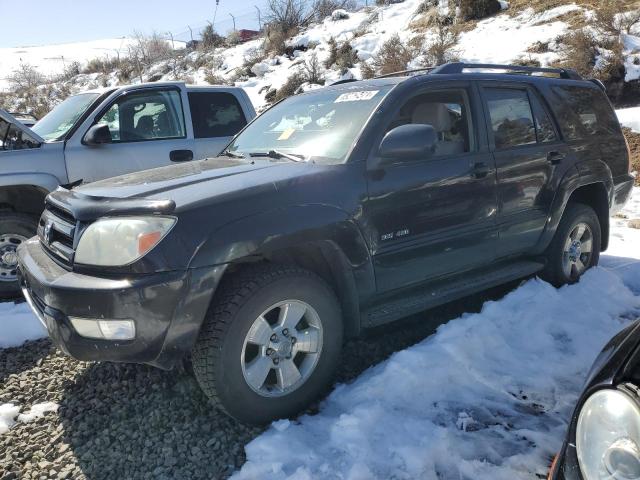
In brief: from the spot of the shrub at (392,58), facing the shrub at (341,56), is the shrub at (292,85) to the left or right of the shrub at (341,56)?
left

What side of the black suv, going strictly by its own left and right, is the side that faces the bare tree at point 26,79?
right

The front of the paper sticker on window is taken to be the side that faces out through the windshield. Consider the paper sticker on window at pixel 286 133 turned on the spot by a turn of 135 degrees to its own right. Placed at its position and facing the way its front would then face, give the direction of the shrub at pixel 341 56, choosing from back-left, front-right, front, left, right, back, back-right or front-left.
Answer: front

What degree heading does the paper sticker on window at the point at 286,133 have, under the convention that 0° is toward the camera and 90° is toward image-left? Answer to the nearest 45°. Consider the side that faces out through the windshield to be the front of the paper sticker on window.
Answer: approximately 45°

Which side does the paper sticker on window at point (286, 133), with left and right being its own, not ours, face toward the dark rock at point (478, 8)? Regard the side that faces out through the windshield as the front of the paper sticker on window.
back

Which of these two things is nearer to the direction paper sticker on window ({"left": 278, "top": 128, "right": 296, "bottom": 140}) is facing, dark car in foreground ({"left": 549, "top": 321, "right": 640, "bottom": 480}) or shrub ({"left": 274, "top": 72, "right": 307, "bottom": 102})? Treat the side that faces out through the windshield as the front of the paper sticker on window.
the dark car in foreground

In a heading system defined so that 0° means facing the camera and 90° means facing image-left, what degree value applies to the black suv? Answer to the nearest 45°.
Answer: approximately 45°

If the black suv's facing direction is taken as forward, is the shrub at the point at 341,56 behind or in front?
behind

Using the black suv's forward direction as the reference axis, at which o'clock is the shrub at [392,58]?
The shrub is roughly at 5 o'clock from the black suv.

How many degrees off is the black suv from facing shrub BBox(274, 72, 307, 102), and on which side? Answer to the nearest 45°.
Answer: approximately 135° to its right
